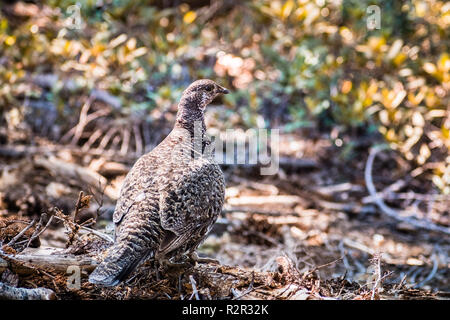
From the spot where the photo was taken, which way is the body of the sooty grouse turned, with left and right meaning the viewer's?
facing away from the viewer and to the right of the viewer

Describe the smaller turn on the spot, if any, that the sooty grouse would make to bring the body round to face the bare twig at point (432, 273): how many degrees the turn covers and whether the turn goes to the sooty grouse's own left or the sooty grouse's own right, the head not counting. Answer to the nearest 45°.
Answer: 0° — it already faces it

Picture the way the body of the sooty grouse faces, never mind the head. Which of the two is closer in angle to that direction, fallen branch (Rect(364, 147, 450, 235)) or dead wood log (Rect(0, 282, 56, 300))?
the fallen branch

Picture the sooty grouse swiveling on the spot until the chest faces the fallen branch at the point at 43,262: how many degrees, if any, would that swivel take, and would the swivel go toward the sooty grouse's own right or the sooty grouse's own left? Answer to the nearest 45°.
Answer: approximately 135° to the sooty grouse's own left

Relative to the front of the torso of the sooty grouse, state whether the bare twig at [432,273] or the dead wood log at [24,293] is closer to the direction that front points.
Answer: the bare twig

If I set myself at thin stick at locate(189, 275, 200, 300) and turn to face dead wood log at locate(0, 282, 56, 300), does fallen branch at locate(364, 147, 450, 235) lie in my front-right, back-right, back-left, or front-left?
back-right

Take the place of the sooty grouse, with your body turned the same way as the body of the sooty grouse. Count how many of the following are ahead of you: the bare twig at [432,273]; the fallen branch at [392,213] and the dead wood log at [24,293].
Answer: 2
